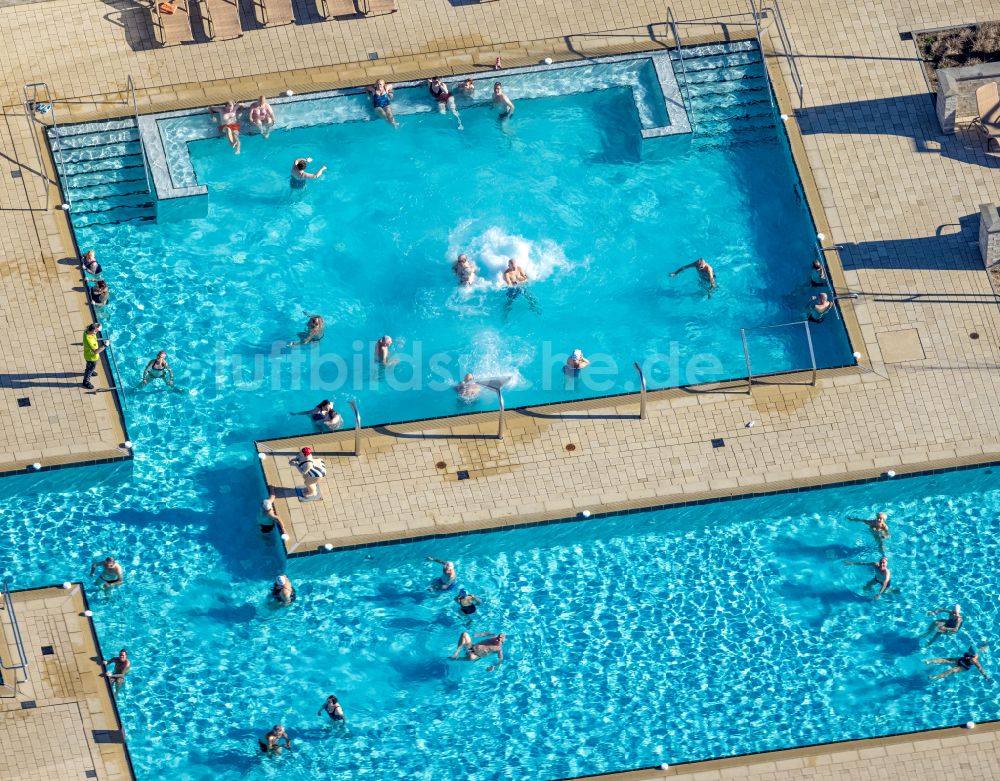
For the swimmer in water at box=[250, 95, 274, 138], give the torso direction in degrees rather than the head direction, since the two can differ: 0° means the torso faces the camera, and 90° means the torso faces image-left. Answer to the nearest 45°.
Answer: approximately 0°

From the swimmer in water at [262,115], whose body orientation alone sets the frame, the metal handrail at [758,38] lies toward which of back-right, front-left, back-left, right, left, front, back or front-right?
left

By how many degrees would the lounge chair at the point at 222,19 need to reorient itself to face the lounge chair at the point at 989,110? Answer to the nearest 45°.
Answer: approximately 90° to its left

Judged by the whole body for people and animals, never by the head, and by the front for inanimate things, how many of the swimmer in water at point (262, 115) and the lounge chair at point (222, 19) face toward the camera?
2

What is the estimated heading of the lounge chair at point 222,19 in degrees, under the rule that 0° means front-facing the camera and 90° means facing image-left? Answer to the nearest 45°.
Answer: approximately 0°

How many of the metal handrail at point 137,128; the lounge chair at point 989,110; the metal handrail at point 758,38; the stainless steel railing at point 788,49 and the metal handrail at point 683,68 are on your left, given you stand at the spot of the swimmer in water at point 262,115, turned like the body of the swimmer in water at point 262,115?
4
